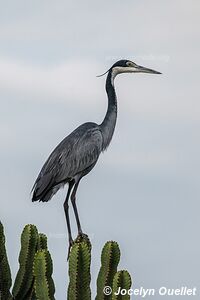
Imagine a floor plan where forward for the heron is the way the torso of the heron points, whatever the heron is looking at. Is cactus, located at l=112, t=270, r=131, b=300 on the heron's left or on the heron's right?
on the heron's right

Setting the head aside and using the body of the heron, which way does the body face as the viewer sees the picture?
to the viewer's right

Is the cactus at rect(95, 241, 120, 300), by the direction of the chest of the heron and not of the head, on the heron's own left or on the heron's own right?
on the heron's own right
